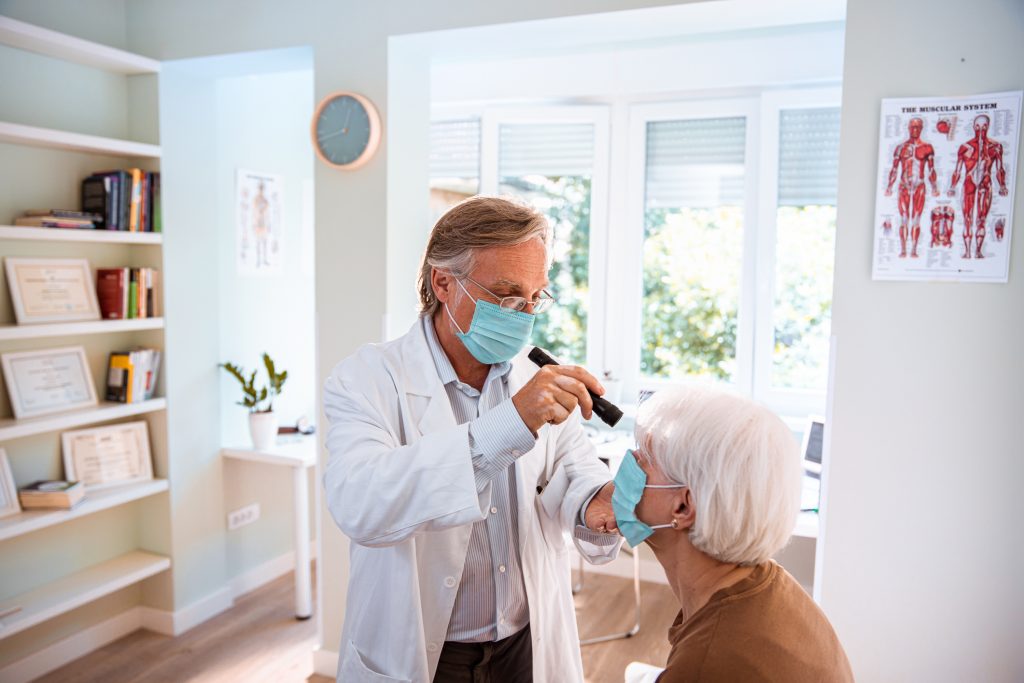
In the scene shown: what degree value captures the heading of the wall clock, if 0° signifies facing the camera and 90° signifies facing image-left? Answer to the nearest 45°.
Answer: approximately 45°

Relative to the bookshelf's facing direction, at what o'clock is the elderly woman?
The elderly woman is roughly at 1 o'clock from the bookshelf.

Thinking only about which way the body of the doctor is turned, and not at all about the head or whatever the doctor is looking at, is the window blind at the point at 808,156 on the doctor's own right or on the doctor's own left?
on the doctor's own left

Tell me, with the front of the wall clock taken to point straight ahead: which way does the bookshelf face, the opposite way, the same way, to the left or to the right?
to the left

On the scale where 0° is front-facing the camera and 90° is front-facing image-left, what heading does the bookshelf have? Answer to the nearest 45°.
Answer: approximately 315°

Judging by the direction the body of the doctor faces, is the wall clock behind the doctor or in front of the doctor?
behind

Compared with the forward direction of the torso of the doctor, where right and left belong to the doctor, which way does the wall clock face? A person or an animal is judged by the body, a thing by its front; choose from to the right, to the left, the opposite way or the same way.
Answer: to the right

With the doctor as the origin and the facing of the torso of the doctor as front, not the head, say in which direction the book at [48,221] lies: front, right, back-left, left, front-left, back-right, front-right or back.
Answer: back

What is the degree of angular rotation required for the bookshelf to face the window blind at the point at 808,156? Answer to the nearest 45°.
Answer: approximately 45° to its left

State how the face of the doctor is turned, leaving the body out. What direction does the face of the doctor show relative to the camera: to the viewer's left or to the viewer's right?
to the viewer's right

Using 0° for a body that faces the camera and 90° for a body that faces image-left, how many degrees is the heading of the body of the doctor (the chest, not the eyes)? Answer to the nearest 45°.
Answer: approximately 315°

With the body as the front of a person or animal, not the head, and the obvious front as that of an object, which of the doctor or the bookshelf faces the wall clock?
the bookshelf
